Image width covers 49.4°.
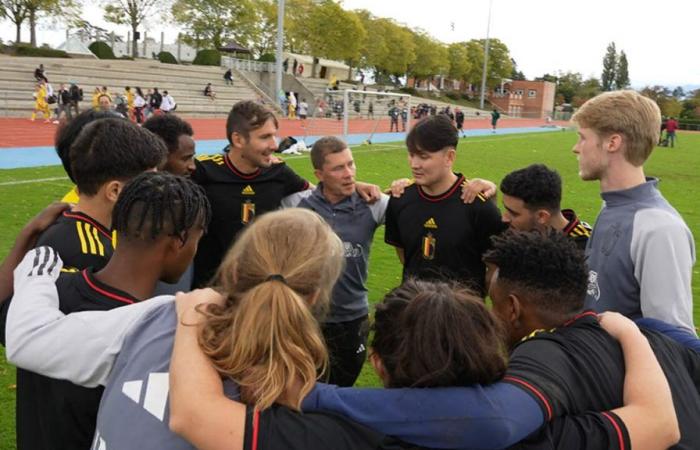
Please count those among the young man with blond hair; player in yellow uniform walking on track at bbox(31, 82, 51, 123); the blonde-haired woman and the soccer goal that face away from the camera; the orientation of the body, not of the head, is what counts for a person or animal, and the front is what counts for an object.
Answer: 1

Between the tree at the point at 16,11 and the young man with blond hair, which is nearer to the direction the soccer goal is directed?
the young man with blond hair

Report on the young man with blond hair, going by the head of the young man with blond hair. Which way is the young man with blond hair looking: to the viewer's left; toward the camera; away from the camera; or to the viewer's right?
to the viewer's left

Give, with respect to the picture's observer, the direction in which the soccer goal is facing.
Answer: facing the viewer and to the right of the viewer

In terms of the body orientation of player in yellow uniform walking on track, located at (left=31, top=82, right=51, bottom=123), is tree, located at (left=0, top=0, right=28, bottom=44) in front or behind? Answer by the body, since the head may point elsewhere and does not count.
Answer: behind

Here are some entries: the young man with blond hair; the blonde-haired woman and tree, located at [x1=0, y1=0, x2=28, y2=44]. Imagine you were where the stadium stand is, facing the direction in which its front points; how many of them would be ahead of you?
2

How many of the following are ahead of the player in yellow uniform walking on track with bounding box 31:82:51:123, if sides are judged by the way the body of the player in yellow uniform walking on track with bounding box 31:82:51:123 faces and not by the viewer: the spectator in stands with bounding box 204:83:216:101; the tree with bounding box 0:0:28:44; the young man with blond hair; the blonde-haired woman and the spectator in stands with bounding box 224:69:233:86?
2

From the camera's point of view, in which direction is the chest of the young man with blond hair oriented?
to the viewer's left

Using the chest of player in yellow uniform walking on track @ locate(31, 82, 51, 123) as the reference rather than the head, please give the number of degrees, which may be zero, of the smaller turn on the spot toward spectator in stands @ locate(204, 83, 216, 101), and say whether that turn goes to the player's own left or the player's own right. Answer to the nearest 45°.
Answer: approximately 135° to the player's own left

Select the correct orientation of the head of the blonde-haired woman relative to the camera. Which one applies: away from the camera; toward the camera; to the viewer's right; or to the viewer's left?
away from the camera

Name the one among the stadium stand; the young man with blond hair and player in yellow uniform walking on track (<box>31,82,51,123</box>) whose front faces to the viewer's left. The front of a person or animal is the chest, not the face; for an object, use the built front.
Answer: the young man with blond hair

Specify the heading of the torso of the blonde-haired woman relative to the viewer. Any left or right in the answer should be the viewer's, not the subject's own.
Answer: facing away from the viewer
